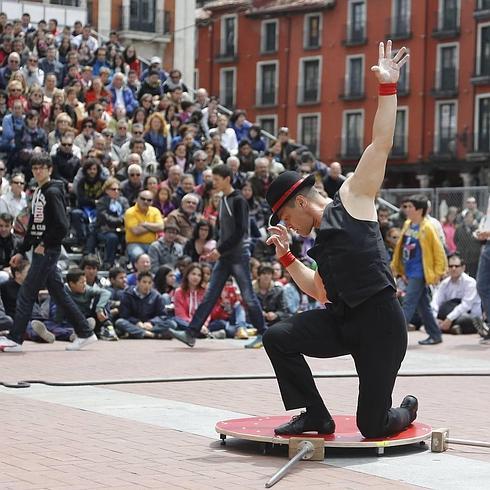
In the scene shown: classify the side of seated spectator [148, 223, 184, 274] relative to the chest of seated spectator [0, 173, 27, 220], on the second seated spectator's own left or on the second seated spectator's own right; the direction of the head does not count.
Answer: on the second seated spectator's own left

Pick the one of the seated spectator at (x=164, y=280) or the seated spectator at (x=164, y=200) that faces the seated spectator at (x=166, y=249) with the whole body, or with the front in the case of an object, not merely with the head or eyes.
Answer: the seated spectator at (x=164, y=200)

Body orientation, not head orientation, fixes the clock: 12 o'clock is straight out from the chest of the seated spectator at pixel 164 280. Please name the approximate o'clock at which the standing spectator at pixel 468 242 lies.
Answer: The standing spectator is roughly at 9 o'clock from the seated spectator.

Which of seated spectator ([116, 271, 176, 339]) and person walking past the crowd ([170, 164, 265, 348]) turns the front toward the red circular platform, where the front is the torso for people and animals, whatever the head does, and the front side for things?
the seated spectator

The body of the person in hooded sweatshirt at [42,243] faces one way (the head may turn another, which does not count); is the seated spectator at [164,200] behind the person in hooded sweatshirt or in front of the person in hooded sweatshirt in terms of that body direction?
behind

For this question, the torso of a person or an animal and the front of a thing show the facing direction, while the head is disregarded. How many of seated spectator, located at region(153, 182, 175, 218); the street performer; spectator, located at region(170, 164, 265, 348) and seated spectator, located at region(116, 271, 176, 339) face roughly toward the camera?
2

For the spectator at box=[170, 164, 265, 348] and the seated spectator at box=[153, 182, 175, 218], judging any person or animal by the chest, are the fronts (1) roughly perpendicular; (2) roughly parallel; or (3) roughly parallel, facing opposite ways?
roughly perpendicular

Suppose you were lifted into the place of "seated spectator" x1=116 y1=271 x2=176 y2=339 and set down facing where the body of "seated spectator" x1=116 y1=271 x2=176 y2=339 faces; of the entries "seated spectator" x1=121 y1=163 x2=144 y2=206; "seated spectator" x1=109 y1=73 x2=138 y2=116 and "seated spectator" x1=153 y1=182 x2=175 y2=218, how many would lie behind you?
3

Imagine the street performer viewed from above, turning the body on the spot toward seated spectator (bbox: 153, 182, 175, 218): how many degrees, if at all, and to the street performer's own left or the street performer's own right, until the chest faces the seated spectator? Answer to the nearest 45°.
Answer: approximately 90° to the street performer's own right

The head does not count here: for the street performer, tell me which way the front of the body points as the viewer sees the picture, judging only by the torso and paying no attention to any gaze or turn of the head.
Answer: to the viewer's left

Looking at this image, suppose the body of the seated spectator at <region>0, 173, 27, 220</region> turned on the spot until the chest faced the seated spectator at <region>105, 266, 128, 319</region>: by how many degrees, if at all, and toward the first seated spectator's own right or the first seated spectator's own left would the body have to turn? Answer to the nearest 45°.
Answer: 0° — they already face them

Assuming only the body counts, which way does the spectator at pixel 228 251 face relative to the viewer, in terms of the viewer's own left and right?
facing to the left of the viewer
